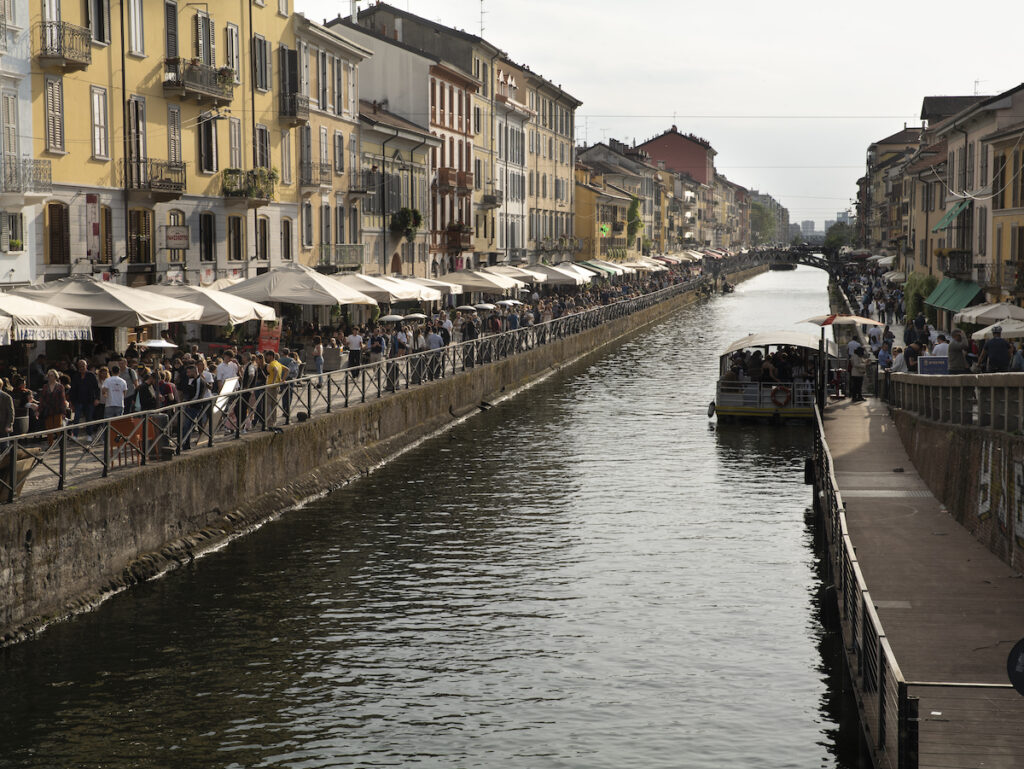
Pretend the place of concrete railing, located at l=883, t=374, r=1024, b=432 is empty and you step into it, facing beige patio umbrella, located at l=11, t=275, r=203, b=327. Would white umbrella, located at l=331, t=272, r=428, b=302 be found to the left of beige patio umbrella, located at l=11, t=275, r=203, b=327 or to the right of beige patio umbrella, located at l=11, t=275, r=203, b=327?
right

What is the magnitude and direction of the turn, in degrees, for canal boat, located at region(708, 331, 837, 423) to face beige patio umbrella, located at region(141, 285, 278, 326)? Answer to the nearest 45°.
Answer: approximately 45° to its right

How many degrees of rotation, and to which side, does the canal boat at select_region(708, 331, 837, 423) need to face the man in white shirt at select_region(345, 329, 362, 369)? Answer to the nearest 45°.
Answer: approximately 90° to its left

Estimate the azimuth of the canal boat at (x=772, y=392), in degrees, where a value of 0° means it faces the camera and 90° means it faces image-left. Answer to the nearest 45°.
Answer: approximately 180°
